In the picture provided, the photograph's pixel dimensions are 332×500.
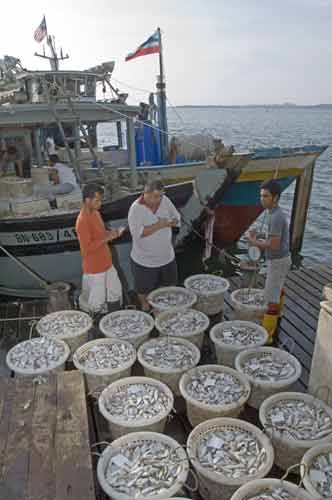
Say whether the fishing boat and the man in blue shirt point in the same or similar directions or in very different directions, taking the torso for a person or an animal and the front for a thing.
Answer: very different directions

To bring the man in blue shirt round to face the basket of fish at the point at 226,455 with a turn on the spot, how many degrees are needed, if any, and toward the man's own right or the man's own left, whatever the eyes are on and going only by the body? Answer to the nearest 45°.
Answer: approximately 90° to the man's own left

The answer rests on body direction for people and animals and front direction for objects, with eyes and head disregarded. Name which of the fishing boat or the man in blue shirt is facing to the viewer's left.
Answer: the man in blue shirt

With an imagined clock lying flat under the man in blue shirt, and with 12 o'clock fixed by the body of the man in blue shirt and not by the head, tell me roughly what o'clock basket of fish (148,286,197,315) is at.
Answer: The basket of fish is roughly at 12 o'clock from the man in blue shirt.

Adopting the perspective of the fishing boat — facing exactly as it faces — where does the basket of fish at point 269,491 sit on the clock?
The basket of fish is roughly at 2 o'clock from the fishing boat.

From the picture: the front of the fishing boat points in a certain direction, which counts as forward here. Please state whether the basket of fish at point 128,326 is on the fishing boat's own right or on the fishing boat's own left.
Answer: on the fishing boat's own right

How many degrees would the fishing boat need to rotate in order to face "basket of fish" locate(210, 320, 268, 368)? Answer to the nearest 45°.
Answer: approximately 45° to its right

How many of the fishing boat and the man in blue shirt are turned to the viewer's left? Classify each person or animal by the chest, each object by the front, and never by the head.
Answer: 1

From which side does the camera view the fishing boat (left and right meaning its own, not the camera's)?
right

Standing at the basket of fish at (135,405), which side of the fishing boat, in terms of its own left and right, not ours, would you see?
right

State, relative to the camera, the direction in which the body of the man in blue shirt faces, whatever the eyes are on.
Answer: to the viewer's left

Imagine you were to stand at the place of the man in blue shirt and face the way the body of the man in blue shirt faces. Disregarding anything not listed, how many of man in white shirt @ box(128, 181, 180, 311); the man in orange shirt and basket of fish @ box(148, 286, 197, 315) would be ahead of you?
3
